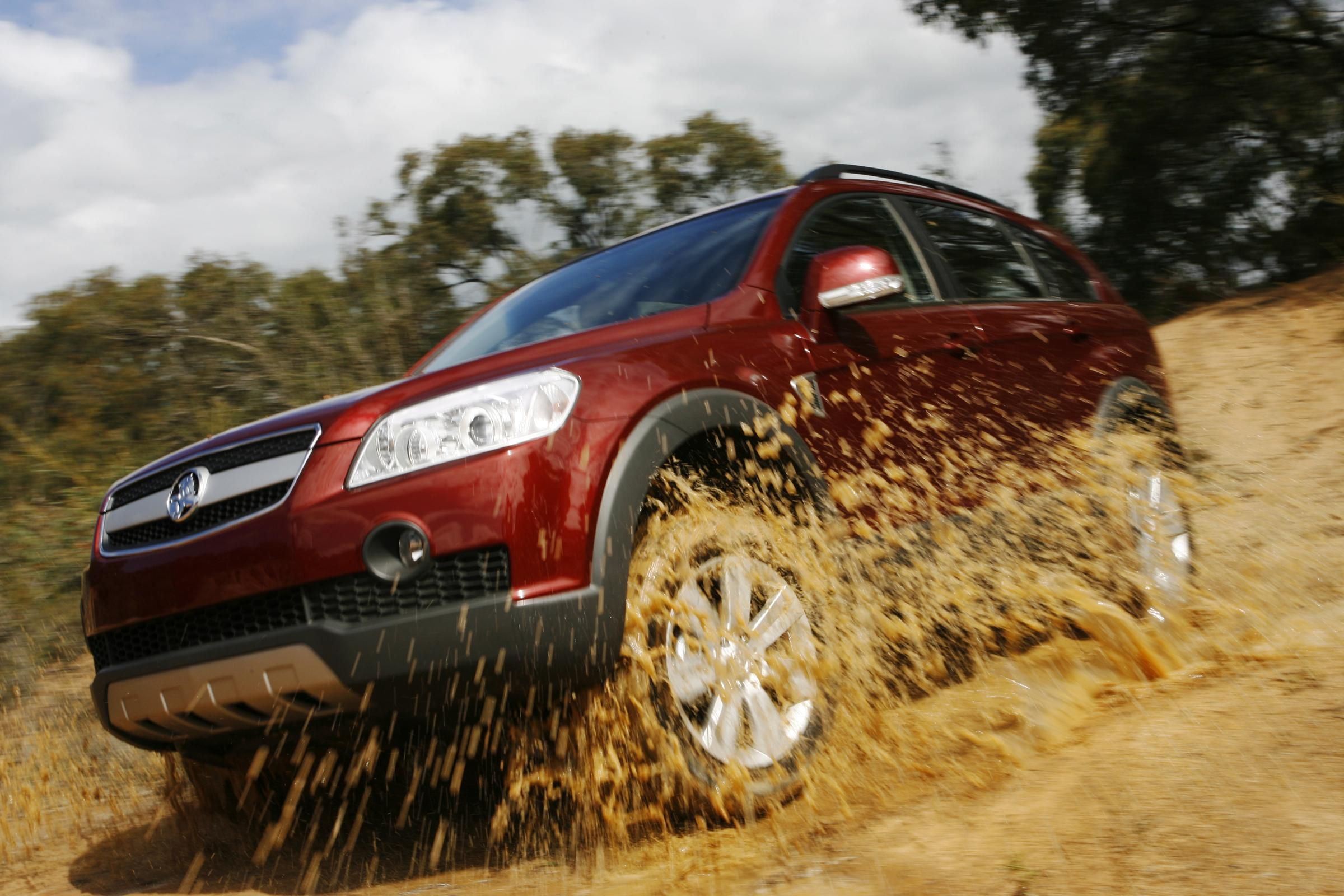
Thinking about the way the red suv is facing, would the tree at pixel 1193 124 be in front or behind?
behind

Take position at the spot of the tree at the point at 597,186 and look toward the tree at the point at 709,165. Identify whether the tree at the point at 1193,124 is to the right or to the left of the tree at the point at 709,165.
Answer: right

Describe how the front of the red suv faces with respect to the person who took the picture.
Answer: facing the viewer and to the left of the viewer

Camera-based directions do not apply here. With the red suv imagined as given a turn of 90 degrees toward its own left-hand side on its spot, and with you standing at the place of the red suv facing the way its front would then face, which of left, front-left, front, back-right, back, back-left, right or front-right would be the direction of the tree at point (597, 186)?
back-left

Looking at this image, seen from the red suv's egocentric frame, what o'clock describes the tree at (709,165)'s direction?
The tree is roughly at 5 o'clock from the red suv.

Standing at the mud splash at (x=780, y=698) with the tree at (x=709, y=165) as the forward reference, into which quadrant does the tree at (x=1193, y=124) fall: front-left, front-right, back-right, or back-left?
front-right
